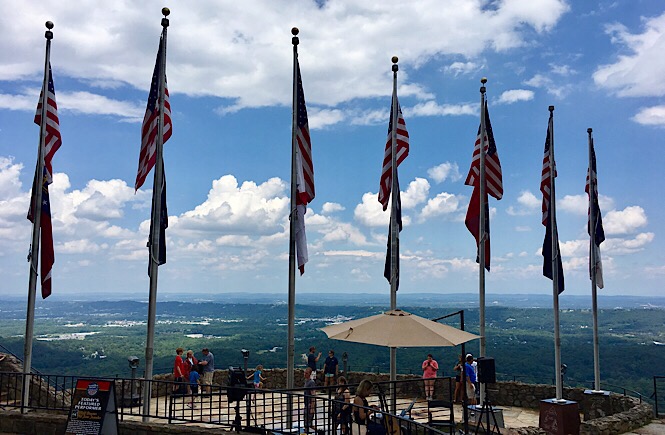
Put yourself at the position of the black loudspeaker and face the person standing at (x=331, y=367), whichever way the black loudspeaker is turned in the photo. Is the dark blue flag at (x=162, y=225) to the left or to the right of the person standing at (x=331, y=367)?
left

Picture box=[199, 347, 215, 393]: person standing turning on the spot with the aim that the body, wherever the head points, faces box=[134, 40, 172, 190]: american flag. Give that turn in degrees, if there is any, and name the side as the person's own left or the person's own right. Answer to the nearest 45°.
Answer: approximately 90° to the person's own left

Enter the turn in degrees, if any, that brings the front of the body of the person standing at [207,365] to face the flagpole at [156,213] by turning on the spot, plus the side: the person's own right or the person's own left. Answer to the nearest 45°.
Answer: approximately 90° to the person's own left

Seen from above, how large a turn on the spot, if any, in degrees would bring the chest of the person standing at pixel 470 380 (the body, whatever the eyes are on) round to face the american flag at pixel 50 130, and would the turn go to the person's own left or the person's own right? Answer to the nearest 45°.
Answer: approximately 135° to the person's own right

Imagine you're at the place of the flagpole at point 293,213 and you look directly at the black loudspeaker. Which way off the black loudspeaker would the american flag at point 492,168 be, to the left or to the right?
left
